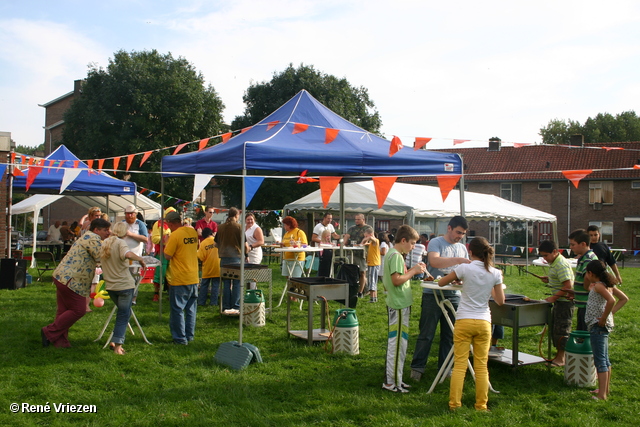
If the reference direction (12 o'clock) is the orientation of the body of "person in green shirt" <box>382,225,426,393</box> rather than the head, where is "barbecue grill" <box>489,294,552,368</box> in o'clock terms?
The barbecue grill is roughly at 11 o'clock from the person in green shirt.

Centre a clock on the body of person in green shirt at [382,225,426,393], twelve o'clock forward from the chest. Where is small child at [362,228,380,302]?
The small child is roughly at 9 o'clock from the person in green shirt.

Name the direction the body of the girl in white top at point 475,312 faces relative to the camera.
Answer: away from the camera

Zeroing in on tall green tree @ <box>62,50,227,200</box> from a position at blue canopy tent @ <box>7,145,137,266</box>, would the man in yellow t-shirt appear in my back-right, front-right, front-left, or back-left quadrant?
back-right

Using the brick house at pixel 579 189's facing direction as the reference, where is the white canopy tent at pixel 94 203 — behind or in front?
in front

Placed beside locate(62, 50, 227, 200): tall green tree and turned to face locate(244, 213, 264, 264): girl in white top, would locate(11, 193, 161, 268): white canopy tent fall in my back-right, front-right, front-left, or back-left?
front-right

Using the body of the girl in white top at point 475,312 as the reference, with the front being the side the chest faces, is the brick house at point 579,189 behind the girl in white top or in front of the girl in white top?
in front

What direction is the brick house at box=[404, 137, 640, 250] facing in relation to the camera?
toward the camera

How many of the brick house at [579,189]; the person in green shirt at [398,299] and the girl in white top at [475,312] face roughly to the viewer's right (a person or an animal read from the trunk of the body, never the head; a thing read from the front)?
1

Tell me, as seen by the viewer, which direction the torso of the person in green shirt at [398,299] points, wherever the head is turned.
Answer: to the viewer's right

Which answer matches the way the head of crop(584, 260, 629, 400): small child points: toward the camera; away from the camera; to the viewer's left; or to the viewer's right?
to the viewer's left

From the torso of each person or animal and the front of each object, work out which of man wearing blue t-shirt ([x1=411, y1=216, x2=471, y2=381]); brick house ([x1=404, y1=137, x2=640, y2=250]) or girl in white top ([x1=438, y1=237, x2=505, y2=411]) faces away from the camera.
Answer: the girl in white top
